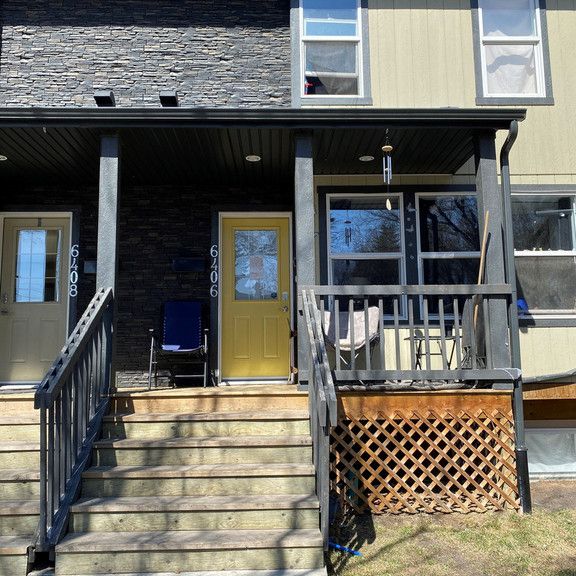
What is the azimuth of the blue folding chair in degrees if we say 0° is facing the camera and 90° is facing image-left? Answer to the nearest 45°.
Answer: approximately 0°

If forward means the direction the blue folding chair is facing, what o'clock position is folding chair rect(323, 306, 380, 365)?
The folding chair is roughly at 10 o'clock from the blue folding chair.
